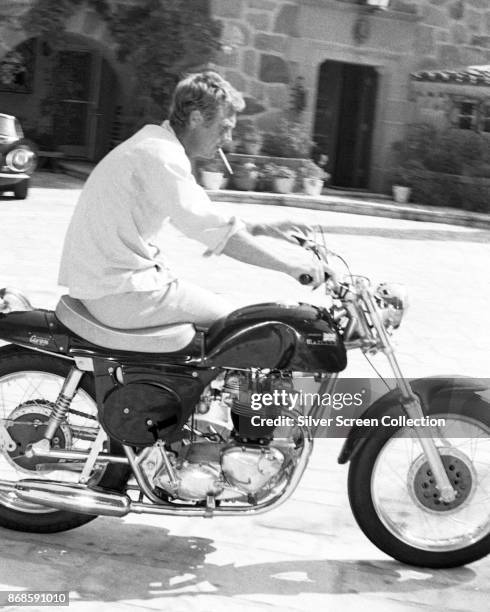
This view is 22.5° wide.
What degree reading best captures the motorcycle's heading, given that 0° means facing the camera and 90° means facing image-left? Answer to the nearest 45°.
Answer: approximately 270°

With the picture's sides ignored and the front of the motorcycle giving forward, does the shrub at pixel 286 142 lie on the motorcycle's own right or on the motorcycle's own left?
on the motorcycle's own left

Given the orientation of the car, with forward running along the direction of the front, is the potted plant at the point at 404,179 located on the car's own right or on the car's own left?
on the car's own left

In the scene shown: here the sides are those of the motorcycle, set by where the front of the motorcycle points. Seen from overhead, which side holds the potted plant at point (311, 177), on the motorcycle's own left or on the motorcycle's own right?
on the motorcycle's own left

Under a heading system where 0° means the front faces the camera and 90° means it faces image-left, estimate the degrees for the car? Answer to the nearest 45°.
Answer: approximately 0°

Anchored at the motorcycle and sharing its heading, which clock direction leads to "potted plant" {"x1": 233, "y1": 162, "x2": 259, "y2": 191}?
The potted plant is roughly at 9 o'clock from the motorcycle.

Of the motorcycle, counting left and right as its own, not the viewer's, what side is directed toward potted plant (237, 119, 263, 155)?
left
